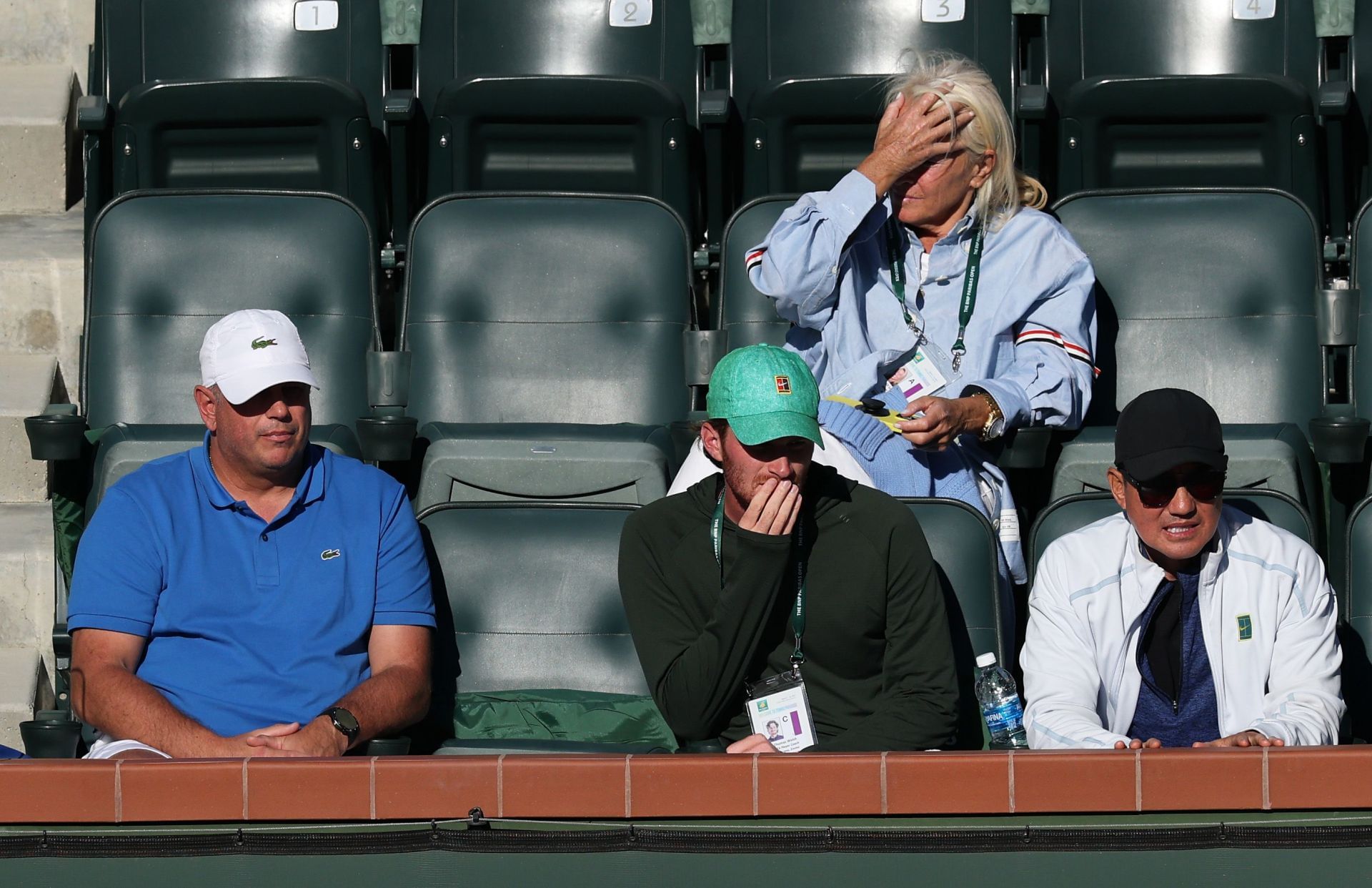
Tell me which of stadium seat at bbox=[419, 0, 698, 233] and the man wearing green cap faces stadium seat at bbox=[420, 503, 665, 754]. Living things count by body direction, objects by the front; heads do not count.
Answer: stadium seat at bbox=[419, 0, 698, 233]

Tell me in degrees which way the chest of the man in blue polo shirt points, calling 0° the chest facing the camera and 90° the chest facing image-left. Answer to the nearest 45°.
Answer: approximately 0°

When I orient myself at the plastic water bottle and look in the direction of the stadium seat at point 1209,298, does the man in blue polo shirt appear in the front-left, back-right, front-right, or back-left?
back-left

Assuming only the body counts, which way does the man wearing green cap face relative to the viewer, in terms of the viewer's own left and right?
facing the viewer

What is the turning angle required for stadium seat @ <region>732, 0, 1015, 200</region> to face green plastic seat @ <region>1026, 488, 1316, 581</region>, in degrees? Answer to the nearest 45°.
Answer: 0° — it already faces it

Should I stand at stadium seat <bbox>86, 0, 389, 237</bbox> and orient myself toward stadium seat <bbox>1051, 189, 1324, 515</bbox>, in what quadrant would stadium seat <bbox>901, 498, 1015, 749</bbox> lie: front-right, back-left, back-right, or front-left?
front-right

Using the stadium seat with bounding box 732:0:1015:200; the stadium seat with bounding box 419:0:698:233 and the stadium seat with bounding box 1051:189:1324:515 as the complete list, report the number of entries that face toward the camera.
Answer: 3

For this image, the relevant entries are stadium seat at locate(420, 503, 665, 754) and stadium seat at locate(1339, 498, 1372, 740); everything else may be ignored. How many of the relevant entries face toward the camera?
2

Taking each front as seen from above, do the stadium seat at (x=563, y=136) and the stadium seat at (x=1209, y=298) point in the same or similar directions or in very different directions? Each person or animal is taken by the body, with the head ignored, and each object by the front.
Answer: same or similar directions

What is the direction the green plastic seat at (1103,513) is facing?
toward the camera

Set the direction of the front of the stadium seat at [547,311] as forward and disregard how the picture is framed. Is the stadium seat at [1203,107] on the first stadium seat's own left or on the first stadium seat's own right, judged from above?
on the first stadium seat's own left

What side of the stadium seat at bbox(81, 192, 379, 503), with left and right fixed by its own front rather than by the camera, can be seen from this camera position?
front

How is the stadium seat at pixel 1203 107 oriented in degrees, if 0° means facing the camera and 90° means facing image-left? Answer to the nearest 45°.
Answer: approximately 0°

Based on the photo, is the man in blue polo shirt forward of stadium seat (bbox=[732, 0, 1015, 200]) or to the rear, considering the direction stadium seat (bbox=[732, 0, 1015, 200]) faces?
forward

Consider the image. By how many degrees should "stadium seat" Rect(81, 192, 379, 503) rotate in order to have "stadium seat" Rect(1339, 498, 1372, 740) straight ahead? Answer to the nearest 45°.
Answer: approximately 45° to its left

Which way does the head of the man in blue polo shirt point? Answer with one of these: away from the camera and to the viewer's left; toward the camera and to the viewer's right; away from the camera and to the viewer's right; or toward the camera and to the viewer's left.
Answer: toward the camera and to the viewer's right

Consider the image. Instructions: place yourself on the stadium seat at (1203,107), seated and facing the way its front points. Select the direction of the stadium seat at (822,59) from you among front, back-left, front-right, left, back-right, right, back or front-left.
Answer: right
